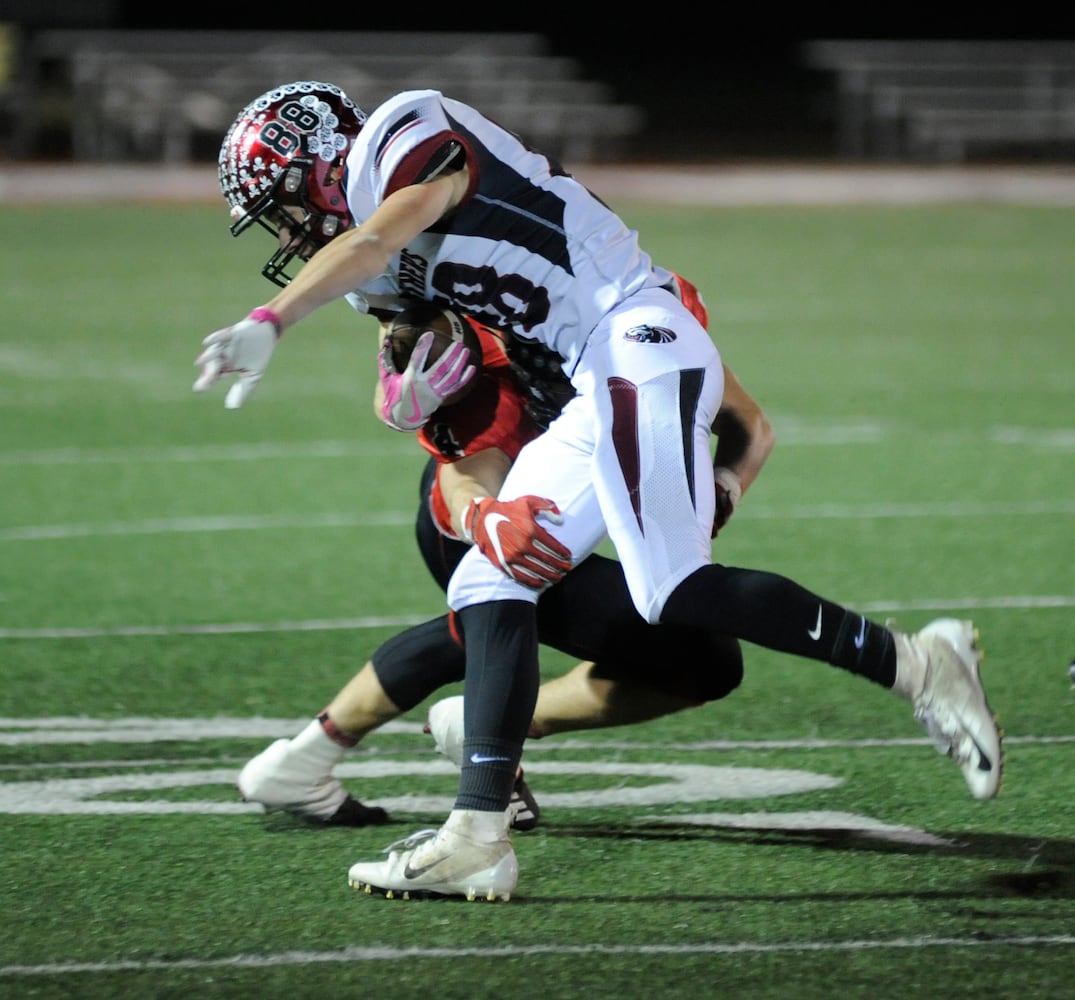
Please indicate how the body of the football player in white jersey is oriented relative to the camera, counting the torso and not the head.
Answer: to the viewer's left

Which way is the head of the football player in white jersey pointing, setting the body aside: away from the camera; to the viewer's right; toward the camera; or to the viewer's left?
to the viewer's left
